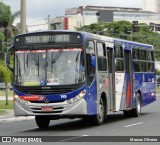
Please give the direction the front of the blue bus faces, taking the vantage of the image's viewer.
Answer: facing the viewer and to the left of the viewer
